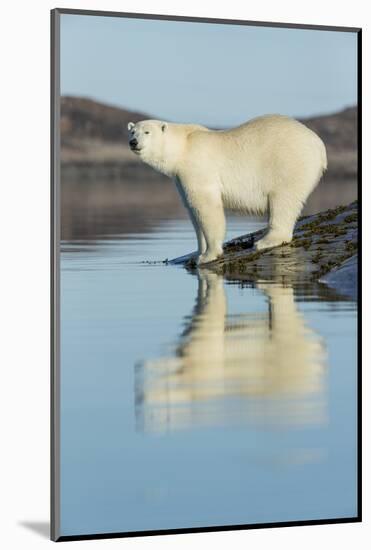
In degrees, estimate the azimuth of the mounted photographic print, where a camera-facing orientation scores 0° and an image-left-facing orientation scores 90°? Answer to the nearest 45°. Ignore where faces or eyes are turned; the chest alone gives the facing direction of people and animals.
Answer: approximately 315°
